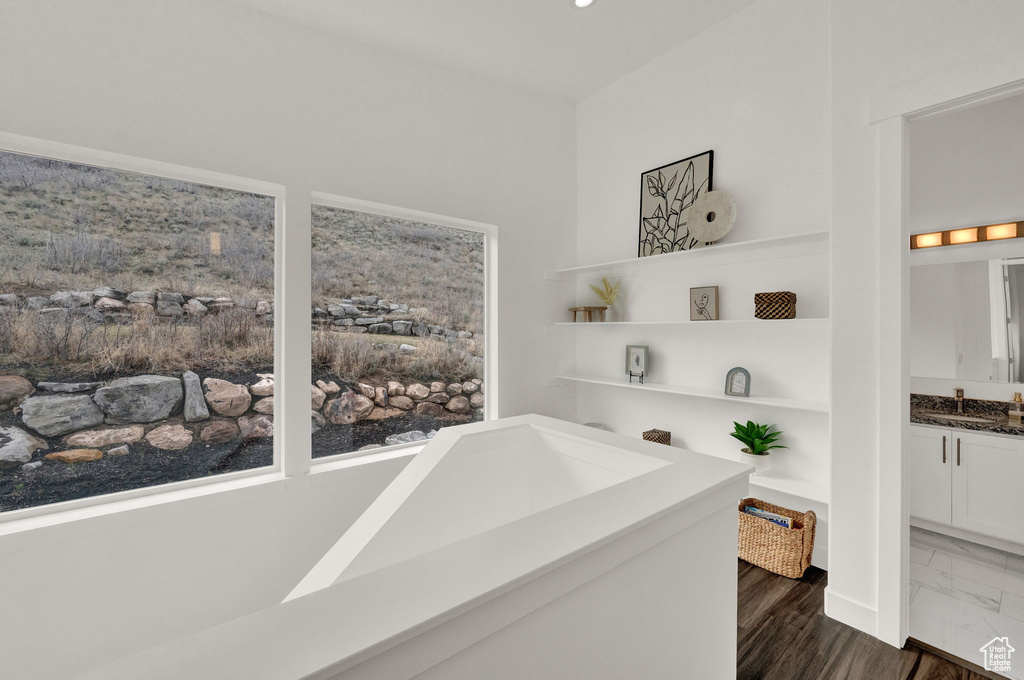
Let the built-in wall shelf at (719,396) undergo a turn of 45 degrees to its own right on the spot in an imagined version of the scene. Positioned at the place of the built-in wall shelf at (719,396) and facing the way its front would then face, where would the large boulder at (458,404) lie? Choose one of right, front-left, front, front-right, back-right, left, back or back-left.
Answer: front

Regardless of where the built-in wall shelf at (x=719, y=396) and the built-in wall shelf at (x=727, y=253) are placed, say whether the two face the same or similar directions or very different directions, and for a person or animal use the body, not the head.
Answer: same or similar directions

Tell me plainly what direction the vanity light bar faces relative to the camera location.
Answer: facing the viewer and to the left of the viewer

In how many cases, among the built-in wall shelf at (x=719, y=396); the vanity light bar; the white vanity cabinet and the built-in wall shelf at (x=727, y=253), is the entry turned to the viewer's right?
0

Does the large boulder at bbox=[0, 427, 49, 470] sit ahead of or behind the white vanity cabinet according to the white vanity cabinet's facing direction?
ahead

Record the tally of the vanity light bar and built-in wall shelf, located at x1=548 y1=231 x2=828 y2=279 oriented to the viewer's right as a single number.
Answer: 0

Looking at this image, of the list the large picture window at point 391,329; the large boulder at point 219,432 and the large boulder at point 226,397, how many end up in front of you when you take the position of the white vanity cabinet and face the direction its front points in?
3

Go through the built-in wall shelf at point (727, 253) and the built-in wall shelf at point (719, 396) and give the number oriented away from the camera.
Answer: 0

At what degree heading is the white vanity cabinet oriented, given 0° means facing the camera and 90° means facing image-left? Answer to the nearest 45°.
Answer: approximately 45°

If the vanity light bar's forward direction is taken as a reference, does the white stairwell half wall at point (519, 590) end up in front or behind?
in front

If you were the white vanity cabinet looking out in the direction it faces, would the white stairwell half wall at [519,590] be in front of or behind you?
in front
